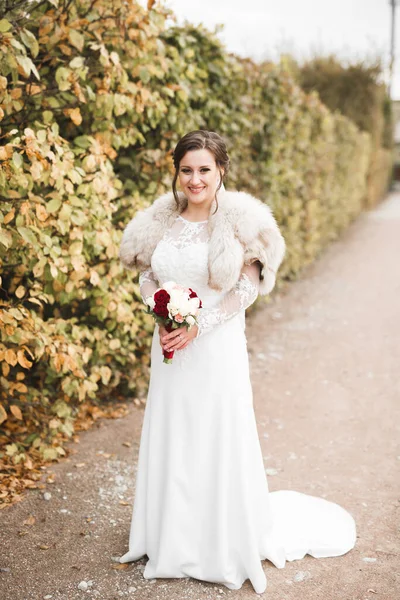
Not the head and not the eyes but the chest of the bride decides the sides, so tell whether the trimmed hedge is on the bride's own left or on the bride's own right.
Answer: on the bride's own right

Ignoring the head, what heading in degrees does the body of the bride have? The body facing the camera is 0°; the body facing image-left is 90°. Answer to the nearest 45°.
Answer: approximately 45°
